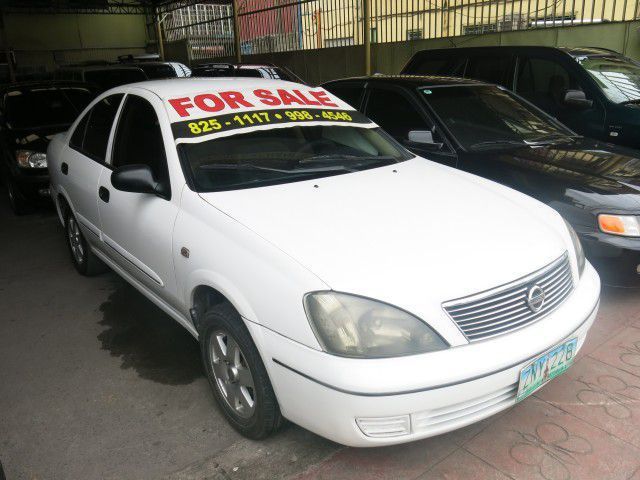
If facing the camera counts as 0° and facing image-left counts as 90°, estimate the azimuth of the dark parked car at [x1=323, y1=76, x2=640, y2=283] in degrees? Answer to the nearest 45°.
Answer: approximately 315°

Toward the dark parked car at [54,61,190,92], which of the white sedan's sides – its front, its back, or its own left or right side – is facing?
back

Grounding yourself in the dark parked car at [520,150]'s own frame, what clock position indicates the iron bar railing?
The iron bar railing is roughly at 7 o'clock from the dark parked car.

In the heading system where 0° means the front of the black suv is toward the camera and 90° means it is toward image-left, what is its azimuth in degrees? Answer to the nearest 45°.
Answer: approximately 315°

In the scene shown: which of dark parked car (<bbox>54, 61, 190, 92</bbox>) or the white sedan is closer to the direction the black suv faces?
the white sedan

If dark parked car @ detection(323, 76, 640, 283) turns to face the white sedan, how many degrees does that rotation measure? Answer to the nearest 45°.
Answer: approximately 45° to its right

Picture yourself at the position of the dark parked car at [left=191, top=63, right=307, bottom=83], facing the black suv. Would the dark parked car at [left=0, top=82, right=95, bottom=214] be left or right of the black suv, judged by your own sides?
right

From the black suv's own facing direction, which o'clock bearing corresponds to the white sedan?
The white sedan is roughly at 2 o'clock from the black suv.

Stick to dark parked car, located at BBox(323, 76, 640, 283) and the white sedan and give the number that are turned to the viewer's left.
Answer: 0

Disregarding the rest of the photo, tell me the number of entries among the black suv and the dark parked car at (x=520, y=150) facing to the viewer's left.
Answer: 0

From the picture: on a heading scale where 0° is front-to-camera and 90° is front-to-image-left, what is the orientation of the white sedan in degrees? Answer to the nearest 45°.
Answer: approximately 315°

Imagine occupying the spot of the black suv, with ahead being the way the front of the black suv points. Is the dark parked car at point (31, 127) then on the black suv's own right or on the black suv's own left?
on the black suv's own right

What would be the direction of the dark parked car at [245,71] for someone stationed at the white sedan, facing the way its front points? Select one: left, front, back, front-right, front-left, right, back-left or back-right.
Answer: back-left
